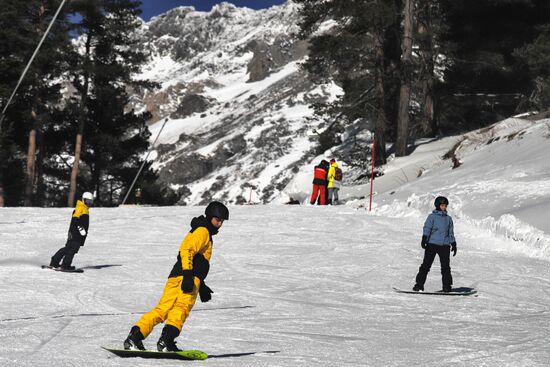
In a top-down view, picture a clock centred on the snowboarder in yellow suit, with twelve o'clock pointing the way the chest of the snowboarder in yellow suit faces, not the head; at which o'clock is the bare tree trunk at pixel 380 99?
The bare tree trunk is roughly at 8 o'clock from the snowboarder in yellow suit.

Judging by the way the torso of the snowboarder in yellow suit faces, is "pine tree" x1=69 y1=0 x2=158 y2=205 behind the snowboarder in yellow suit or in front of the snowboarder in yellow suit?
behind

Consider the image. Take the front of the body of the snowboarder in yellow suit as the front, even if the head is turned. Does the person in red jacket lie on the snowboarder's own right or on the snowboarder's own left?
on the snowboarder's own left

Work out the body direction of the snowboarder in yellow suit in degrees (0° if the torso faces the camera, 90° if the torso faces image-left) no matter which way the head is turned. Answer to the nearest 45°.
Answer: approximately 315°

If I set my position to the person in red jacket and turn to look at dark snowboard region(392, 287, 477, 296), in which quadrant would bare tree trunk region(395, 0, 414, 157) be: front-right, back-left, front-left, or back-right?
back-left

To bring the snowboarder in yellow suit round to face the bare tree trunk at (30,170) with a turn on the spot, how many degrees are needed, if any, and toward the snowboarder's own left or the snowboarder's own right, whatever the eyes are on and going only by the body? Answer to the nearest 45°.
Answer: approximately 135° to the snowboarder's own left

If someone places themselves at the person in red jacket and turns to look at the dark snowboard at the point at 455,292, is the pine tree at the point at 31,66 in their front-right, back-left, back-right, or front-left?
back-right

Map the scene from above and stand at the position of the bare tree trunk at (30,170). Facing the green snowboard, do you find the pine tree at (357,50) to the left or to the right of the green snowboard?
left
